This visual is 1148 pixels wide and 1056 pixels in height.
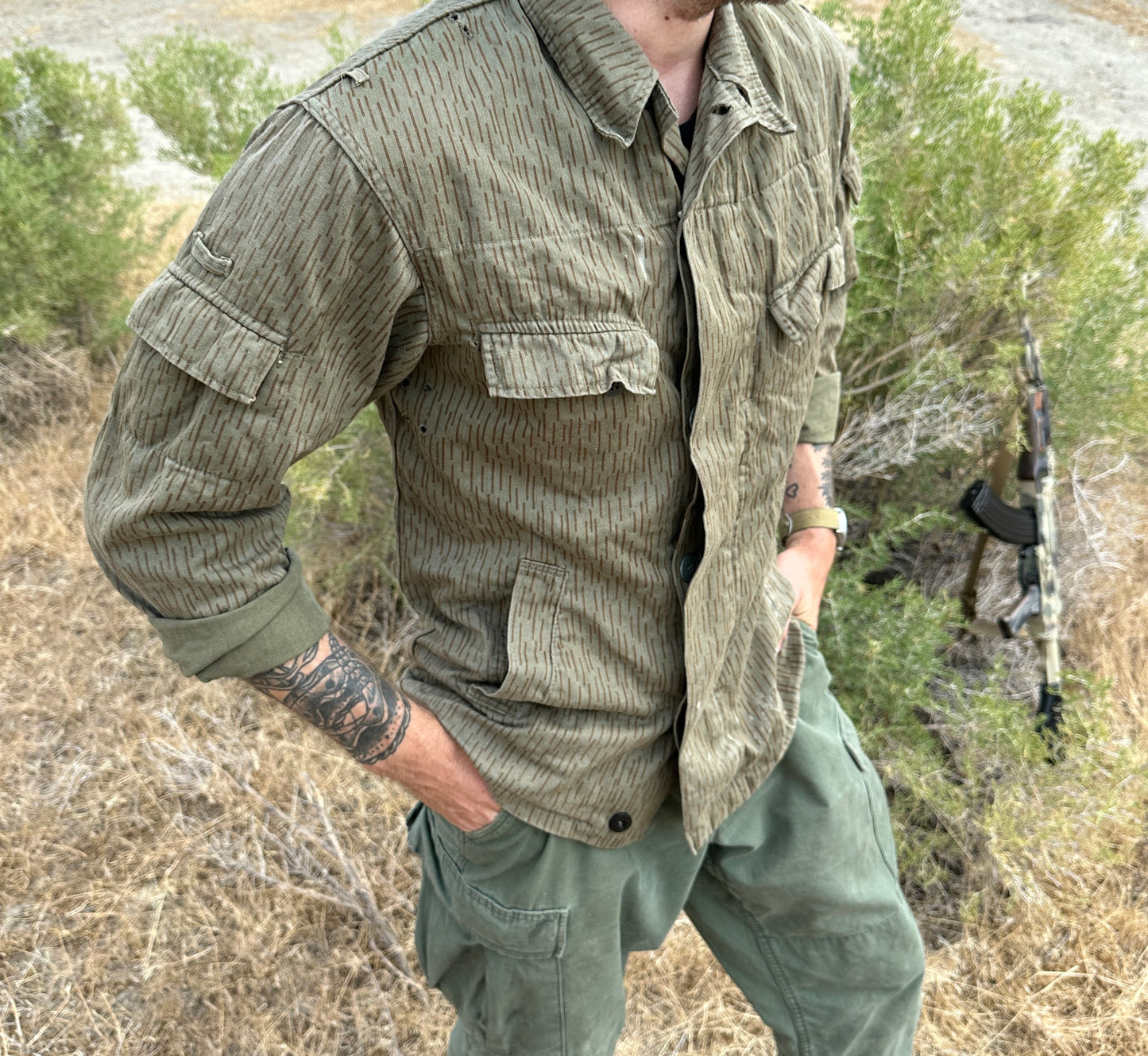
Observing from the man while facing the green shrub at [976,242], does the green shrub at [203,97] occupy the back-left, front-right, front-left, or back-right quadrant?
front-left

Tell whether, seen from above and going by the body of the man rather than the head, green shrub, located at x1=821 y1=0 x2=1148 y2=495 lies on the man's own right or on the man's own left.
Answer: on the man's own left

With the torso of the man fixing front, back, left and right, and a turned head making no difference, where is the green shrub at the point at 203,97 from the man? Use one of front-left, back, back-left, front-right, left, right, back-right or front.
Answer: back-left

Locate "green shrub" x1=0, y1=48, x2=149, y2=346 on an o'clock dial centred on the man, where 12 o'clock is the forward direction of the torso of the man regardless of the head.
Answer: The green shrub is roughly at 7 o'clock from the man.

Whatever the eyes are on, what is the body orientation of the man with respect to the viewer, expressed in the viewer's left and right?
facing the viewer and to the right of the viewer
